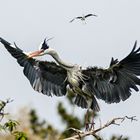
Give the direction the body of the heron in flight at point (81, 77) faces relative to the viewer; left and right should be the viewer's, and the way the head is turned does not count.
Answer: facing the viewer and to the left of the viewer
